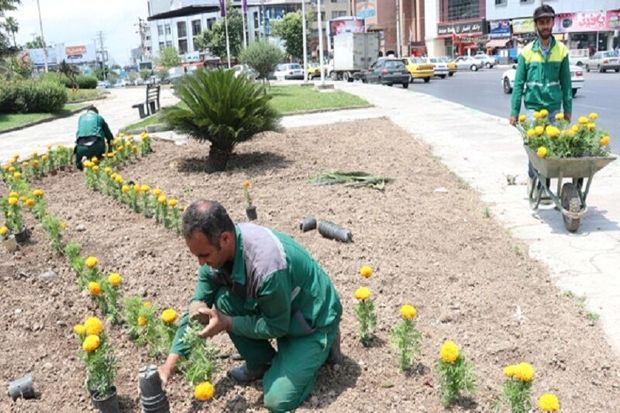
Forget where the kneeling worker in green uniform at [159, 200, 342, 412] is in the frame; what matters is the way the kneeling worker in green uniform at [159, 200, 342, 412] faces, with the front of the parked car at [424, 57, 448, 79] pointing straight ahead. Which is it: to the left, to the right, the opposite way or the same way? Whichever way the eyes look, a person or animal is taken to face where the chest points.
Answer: to the left

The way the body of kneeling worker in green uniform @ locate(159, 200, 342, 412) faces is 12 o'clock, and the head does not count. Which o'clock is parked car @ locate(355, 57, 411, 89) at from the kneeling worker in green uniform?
The parked car is roughly at 5 o'clock from the kneeling worker in green uniform.

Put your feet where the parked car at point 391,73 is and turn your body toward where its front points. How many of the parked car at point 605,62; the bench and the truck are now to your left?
1

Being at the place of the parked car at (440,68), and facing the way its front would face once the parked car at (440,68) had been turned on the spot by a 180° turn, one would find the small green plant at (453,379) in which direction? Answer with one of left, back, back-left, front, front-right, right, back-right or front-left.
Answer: front-right

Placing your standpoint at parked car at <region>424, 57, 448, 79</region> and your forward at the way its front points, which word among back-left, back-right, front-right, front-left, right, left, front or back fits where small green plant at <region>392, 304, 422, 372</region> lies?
back-left

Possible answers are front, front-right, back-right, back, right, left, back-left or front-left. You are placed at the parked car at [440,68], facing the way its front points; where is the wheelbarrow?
back-left

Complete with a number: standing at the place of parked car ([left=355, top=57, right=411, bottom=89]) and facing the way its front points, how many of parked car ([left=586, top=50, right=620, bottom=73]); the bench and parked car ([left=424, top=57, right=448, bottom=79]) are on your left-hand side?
1

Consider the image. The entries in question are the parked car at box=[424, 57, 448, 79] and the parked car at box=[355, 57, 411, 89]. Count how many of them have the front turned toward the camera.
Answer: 0

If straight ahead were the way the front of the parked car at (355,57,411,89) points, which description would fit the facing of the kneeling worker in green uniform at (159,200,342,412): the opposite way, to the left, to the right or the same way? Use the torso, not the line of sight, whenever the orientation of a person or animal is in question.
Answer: to the left

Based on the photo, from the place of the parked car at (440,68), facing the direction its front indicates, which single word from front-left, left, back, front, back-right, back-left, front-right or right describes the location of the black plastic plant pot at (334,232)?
back-left

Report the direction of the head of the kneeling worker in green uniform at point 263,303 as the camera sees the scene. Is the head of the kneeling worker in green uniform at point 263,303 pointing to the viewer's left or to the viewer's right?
to the viewer's left

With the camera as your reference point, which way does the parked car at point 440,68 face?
facing away from the viewer and to the left of the viewer

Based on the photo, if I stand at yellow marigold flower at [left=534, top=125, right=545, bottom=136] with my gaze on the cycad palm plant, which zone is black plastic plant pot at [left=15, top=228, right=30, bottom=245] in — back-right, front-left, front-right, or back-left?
front-left

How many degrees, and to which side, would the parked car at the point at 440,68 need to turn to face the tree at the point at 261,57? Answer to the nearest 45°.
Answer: approximately 90° to its left

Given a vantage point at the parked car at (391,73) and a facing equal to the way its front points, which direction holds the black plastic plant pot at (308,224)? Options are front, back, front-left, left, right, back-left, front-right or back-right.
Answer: back-left

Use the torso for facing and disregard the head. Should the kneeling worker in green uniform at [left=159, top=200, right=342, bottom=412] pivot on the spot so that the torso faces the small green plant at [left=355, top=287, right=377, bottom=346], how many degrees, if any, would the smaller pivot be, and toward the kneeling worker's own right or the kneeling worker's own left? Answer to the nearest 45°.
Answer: approximately 180°

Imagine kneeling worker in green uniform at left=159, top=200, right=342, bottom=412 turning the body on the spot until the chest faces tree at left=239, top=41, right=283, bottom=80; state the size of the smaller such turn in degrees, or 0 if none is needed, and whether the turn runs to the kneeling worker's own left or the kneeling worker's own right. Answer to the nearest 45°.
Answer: approximately 135° to the kneeling worker's own right

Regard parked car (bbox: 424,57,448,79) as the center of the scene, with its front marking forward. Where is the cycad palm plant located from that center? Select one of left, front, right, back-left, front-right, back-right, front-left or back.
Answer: back-left

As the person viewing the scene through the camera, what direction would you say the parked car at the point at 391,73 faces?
facing away from the viewer and to the left of the viewer
